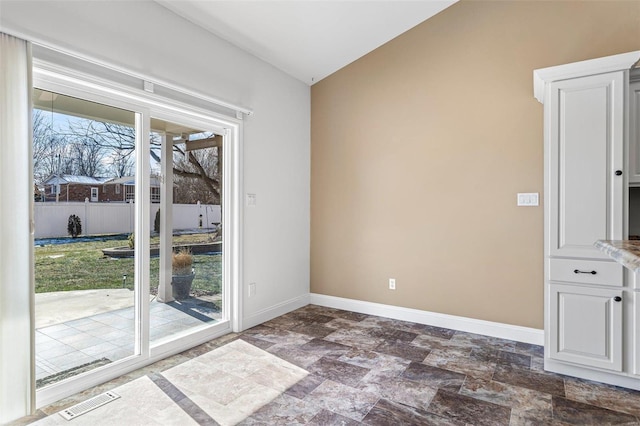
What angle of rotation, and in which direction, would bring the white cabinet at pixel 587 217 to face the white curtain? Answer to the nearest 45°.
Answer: approximately 45° to its right

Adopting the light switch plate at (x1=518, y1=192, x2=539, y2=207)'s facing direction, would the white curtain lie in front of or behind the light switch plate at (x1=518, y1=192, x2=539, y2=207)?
in front

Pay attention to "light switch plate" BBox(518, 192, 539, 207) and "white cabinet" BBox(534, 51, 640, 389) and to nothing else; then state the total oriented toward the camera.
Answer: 2

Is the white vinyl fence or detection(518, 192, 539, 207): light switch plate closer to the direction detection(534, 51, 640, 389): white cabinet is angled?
the white vinyl fence

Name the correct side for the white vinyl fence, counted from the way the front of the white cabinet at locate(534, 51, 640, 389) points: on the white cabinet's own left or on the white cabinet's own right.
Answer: on the white cabinet's own right

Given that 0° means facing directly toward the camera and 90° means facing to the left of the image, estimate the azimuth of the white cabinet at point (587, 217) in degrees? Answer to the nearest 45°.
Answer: approximately 0°

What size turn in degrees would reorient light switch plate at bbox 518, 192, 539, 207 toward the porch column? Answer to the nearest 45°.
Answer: approximately 45° to its right

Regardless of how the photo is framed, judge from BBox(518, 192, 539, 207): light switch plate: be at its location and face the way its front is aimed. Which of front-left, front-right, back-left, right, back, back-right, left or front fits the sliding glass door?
front-right
